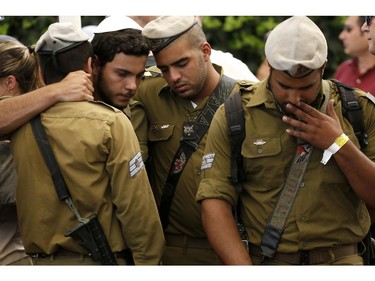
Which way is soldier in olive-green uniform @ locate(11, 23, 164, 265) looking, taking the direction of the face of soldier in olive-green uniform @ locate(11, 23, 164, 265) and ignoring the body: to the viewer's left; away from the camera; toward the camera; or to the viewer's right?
away from the camera

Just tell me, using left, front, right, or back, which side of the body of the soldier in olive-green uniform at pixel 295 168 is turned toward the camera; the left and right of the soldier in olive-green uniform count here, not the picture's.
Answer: front

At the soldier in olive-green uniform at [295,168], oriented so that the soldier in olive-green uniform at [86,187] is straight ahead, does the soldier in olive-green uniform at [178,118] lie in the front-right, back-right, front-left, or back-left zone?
front-right

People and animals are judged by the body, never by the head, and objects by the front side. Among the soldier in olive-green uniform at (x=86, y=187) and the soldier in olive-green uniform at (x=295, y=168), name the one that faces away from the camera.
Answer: the soldier in olive-green uniform at (x=86, y=187)

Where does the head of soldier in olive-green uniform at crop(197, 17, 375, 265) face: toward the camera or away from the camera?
toward the camera

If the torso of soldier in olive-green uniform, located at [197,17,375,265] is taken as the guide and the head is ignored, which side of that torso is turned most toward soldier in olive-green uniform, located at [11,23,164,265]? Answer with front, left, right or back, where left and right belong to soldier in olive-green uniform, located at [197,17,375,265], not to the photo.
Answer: right

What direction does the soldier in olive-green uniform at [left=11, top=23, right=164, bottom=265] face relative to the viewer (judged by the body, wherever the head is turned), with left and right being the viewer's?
facing away from the viewer

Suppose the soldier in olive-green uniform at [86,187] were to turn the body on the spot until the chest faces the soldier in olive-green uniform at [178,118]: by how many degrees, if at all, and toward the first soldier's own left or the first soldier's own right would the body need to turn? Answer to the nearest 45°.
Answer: approximately 45° to the first soldier's own right

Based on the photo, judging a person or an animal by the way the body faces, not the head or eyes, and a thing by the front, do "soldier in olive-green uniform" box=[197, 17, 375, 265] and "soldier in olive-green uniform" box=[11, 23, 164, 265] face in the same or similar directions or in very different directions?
very different directions

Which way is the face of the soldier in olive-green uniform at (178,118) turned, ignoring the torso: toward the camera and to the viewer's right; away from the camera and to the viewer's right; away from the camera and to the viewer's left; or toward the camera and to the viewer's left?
toward the camera and to the viewer's left

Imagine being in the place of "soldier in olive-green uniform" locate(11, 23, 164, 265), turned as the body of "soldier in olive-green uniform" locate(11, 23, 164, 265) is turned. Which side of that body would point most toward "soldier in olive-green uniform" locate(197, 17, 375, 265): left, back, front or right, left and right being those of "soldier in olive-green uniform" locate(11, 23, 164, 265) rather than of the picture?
right

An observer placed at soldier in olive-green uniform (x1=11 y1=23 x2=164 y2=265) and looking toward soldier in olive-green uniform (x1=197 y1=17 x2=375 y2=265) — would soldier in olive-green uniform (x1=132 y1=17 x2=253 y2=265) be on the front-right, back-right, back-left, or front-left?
front-left

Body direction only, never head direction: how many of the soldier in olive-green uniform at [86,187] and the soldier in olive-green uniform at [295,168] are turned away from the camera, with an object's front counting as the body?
1
